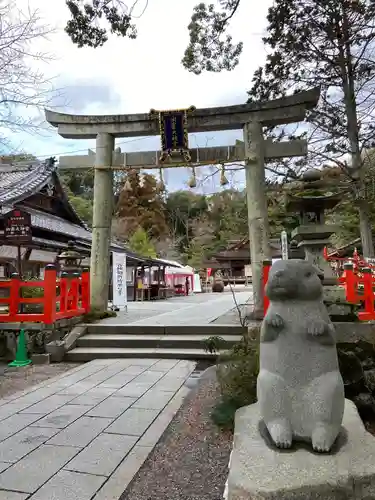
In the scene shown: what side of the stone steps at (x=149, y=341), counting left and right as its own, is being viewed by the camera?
front

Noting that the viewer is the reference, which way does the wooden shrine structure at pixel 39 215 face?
facing the viewer and to the right of the viewer

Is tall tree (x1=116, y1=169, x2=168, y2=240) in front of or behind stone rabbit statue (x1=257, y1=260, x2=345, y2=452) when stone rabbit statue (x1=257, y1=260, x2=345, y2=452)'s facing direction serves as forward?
behind

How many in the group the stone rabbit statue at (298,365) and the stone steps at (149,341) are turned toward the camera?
2

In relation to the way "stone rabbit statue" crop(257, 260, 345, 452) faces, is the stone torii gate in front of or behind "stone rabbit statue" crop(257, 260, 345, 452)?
behind

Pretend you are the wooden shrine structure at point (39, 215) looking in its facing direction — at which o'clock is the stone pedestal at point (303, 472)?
The stone pedestal is roughly at 1 o'clock from the wooden shrine structure.

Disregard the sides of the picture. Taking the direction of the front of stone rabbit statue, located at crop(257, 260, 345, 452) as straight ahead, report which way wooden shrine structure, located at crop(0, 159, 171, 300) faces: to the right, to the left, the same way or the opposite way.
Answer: to the left

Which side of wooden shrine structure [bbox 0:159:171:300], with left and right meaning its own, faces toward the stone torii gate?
front

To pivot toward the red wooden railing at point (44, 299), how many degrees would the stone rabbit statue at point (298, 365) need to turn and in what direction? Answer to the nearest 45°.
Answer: approximately 135° to its right

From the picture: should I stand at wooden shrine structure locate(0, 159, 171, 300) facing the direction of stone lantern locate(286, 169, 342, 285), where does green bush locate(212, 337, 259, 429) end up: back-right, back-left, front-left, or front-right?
front-right

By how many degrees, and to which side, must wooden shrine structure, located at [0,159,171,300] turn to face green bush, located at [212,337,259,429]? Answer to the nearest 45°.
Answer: approximately 45° to its right

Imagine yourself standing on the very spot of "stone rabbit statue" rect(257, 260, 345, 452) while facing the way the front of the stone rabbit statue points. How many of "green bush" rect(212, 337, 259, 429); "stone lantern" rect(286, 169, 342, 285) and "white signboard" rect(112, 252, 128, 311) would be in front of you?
0

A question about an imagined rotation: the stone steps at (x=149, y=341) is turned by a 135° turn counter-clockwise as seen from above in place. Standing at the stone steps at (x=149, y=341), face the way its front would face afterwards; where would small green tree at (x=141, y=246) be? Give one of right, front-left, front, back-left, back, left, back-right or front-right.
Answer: front-left

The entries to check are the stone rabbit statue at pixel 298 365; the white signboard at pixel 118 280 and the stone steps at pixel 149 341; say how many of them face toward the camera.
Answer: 3

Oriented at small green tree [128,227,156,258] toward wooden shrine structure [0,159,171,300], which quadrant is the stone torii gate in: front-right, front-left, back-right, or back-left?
front-left

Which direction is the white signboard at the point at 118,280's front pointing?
toward the camera

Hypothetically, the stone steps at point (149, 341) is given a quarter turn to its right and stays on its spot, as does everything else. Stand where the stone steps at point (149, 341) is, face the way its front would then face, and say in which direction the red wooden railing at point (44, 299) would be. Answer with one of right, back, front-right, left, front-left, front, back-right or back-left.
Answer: front

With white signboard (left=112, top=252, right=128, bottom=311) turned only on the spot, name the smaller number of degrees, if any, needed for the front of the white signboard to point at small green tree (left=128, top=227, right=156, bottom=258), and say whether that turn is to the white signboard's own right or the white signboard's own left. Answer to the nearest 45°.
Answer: approximately 180°

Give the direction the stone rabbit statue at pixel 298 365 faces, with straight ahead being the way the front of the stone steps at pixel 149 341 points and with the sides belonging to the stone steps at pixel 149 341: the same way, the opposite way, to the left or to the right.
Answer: the same way

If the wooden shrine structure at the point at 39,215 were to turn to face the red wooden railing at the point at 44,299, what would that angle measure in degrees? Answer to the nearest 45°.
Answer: approximately 45° to its right
